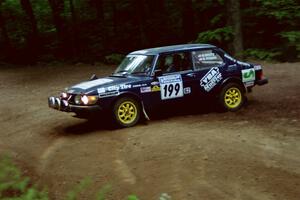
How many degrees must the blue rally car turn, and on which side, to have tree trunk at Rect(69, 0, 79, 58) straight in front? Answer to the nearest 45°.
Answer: approximately 135° to its right

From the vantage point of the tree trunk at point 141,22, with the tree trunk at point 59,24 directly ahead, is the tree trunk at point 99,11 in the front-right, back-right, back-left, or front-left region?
front-right

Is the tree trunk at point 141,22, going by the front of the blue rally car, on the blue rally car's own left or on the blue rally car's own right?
on the blue rally car's own right

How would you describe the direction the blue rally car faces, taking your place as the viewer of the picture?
facing the viewer and to the left of the viewer

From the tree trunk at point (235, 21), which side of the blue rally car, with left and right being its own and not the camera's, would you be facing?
back

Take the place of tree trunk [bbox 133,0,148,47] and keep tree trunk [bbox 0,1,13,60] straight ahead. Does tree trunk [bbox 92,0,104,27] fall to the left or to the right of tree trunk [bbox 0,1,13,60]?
right

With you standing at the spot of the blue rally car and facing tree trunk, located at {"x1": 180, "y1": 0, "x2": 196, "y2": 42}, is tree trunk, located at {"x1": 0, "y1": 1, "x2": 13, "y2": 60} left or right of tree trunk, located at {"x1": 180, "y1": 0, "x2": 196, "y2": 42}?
left

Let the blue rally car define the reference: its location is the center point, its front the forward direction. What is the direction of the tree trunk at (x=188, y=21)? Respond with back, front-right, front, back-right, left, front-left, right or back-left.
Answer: back-right

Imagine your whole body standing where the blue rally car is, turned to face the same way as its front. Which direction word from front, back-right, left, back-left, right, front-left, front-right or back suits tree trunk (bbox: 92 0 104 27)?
back-right

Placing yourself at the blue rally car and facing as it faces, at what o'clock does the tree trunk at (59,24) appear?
The tree trunk is roughly at 4 o'clock from the blue rally car.

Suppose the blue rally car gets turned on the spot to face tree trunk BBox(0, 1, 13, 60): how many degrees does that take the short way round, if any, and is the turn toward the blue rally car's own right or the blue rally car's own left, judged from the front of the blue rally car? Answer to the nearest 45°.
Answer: approximately 90° to the blue rally car's own right
